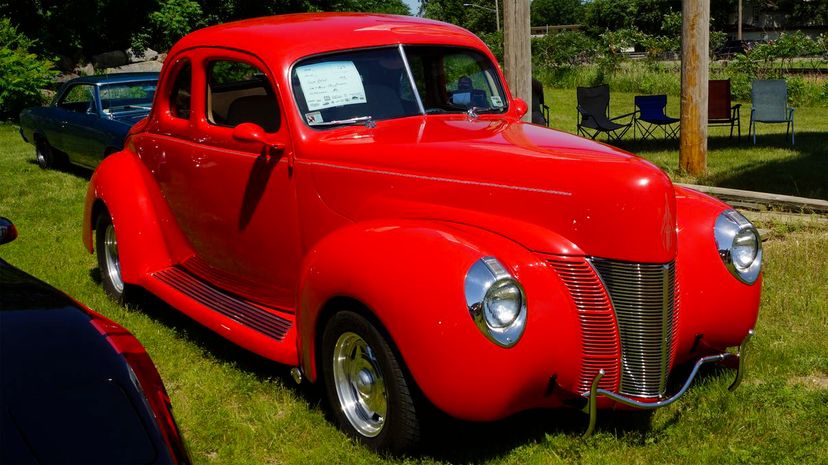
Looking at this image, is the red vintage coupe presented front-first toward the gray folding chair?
no

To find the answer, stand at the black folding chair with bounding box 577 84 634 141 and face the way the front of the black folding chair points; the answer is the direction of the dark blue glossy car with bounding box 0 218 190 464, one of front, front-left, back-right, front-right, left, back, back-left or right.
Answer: front-right

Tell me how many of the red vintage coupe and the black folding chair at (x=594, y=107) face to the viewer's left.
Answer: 0

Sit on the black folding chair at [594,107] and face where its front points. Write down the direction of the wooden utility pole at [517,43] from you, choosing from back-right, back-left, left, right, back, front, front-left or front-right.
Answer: front-right

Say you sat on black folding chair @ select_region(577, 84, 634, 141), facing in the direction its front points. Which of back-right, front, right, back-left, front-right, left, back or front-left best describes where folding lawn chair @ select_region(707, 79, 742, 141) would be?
front-left

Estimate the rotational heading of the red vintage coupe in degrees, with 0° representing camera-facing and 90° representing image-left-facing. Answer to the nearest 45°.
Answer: approximately 315°

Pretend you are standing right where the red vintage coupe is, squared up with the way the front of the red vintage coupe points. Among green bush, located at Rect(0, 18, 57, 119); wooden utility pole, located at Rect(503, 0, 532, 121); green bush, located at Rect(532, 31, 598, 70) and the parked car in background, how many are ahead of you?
0

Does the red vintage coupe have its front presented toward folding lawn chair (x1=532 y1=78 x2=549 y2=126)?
no

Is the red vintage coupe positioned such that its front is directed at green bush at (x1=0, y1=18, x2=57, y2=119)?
no

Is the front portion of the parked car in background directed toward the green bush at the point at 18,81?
no

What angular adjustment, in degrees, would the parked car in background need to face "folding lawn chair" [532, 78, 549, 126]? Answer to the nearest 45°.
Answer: approximately 45° to its left

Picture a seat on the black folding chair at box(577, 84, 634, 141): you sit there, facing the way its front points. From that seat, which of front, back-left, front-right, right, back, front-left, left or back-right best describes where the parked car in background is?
right

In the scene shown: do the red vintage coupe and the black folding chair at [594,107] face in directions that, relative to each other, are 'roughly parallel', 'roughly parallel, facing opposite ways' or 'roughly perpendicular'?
roughly parallel

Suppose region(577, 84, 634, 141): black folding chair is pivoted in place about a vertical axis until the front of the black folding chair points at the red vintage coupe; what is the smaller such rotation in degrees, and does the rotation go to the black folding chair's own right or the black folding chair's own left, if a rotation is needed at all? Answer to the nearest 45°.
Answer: approximately 45° to the black folding chair's own right

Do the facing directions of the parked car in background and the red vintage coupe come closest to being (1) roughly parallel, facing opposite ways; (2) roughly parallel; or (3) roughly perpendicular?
roughly parallel
